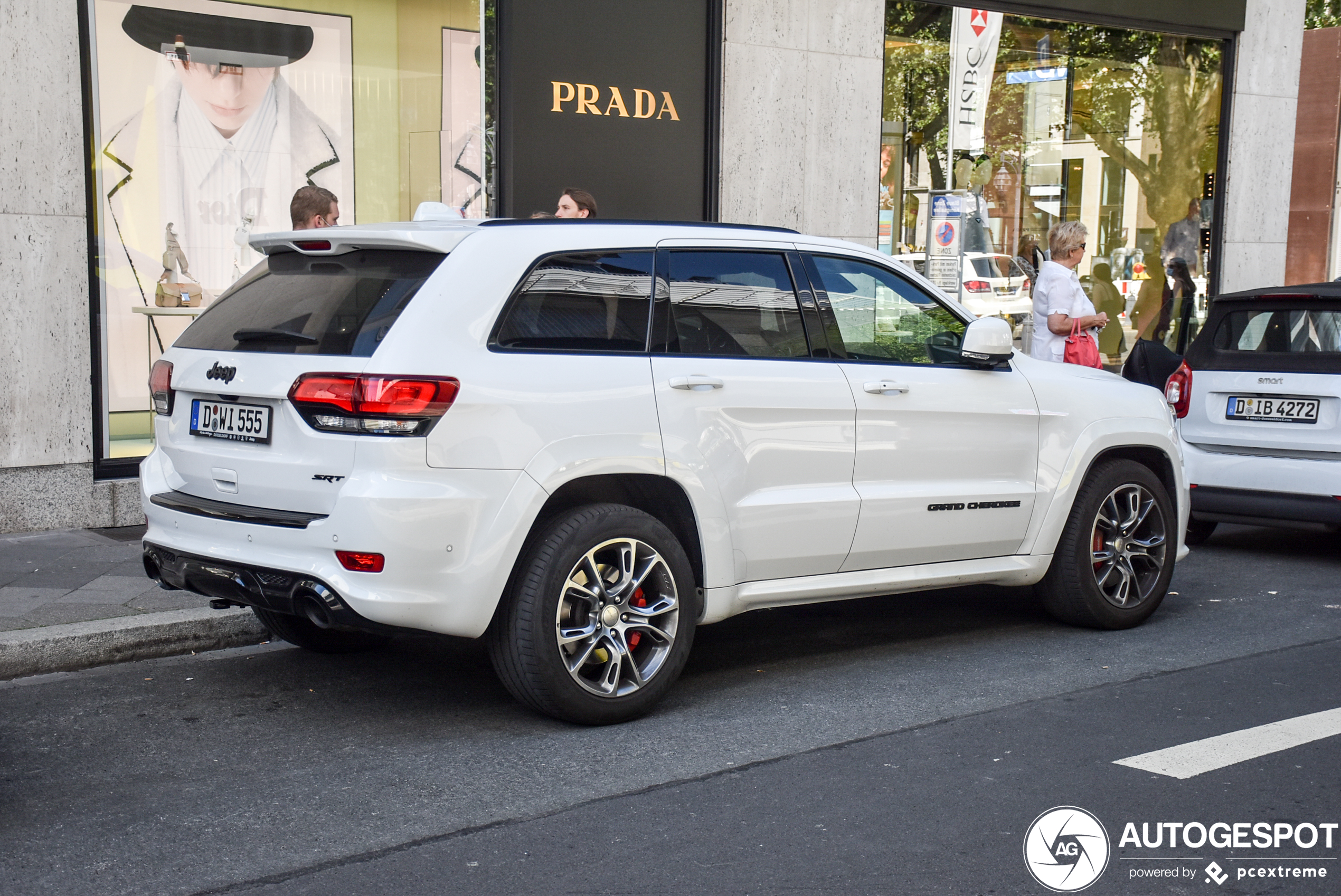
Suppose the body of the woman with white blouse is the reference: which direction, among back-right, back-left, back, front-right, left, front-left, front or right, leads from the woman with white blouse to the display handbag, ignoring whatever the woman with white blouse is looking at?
back

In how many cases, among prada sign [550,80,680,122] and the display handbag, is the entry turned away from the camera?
0

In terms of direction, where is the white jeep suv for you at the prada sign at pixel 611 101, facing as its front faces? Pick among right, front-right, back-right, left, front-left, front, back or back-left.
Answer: front-right

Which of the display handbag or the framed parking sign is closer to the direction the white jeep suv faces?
the framed parking sign

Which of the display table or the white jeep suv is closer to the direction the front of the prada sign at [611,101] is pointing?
the white jeep suv

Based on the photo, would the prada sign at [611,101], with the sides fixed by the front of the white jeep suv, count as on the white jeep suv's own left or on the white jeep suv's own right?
on the white jeep suv's own left

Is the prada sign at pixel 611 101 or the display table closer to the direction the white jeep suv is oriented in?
the prada sign

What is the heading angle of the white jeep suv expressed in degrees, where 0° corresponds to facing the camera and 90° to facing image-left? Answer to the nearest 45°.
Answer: approximately 225°

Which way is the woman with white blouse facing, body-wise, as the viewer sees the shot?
to the viewer's right

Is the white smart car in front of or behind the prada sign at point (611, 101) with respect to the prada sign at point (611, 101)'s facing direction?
in front

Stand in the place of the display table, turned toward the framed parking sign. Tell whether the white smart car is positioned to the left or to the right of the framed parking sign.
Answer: right

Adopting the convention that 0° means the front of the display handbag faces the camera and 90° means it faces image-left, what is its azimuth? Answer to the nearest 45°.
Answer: approximately 315°
